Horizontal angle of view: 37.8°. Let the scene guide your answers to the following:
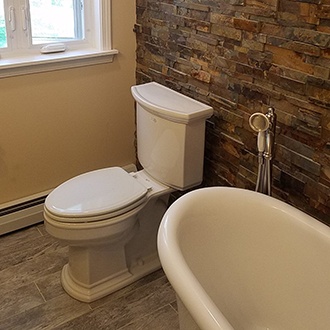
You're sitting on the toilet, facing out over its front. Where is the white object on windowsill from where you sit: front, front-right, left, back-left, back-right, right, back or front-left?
right

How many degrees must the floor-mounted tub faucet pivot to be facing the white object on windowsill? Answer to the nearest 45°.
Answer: approximately 90° to its right

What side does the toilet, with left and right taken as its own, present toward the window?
right

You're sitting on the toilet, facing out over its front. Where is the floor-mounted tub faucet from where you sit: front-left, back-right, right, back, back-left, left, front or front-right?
left

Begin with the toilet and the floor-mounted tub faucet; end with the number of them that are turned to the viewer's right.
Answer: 0

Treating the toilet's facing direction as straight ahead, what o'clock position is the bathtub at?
The bathtub is roughly at 9 o'clock from the toilet.

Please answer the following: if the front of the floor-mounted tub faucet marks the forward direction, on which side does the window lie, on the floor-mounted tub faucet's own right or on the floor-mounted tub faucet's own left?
on the floor-mounted tub faucet's own right

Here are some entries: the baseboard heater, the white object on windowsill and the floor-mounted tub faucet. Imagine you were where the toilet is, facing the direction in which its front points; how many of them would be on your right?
2

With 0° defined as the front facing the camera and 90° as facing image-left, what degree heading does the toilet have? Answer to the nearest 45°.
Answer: approximately 45°

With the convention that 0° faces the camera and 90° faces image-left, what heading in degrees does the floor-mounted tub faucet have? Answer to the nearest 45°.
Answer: approximately 45°

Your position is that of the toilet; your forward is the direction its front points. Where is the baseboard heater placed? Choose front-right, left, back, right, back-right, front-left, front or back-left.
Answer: right
